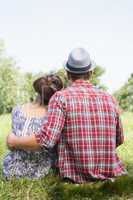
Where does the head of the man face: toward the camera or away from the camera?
away from the camera

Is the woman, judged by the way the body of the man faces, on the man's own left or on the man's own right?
on the man's own left

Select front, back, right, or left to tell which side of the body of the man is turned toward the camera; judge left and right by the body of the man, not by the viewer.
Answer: back

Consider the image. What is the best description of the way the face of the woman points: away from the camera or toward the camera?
away from the camera
